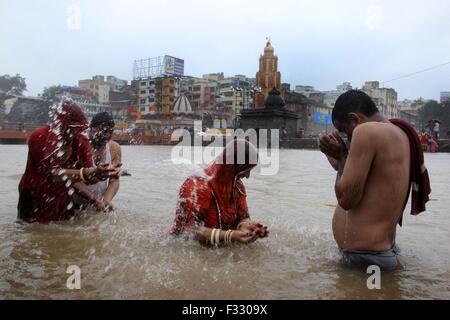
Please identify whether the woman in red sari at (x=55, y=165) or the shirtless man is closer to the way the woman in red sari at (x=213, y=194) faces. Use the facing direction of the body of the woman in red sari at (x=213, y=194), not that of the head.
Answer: the shirtless man

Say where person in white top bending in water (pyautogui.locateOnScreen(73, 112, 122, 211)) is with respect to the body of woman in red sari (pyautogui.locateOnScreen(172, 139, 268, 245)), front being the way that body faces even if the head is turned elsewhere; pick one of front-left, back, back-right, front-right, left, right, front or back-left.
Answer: back

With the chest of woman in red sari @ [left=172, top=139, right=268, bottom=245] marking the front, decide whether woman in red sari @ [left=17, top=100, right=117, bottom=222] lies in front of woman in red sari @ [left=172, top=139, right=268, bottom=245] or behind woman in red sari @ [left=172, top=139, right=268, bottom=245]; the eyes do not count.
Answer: behind

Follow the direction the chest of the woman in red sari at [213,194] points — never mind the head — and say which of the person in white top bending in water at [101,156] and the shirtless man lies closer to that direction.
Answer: the shirtless man

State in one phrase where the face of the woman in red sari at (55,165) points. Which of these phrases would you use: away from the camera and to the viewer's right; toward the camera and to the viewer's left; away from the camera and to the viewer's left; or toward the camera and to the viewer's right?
toward the camera and to the viewer's right

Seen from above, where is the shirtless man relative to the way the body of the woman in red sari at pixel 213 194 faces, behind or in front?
in front

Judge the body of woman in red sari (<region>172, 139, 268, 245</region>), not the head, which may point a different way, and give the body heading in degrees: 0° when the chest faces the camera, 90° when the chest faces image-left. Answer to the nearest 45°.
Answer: approximately 315°

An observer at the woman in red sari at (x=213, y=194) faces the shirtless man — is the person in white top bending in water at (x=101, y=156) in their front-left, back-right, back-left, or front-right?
back-left
